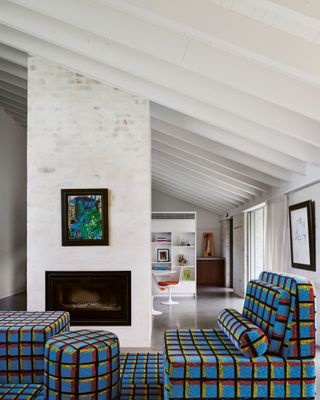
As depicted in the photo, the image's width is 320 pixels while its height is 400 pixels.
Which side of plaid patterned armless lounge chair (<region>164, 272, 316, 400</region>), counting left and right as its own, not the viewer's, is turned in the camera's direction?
left

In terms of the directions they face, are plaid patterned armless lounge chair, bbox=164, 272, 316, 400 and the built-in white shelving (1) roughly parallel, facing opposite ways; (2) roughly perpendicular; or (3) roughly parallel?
roughly perpendicular

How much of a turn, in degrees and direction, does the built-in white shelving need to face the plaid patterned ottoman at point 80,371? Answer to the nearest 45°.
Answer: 0° — it already faces it

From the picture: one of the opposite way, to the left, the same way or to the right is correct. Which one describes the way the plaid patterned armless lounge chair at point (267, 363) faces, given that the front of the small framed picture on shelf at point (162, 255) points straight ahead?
to the right

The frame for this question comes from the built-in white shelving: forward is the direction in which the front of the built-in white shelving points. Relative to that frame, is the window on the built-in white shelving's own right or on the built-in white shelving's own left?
on the built-in white shelving's own left

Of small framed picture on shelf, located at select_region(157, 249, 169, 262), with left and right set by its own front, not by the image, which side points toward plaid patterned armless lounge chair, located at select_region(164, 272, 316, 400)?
front

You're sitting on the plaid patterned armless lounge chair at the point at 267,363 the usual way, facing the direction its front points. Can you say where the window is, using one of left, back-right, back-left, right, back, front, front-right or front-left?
right
